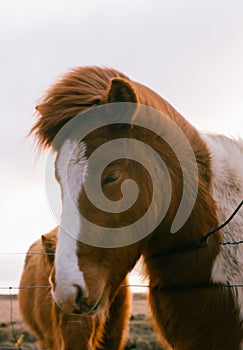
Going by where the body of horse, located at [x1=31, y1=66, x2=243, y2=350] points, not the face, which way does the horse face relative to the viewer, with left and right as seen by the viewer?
facing the viewer and to the left of the viewer
